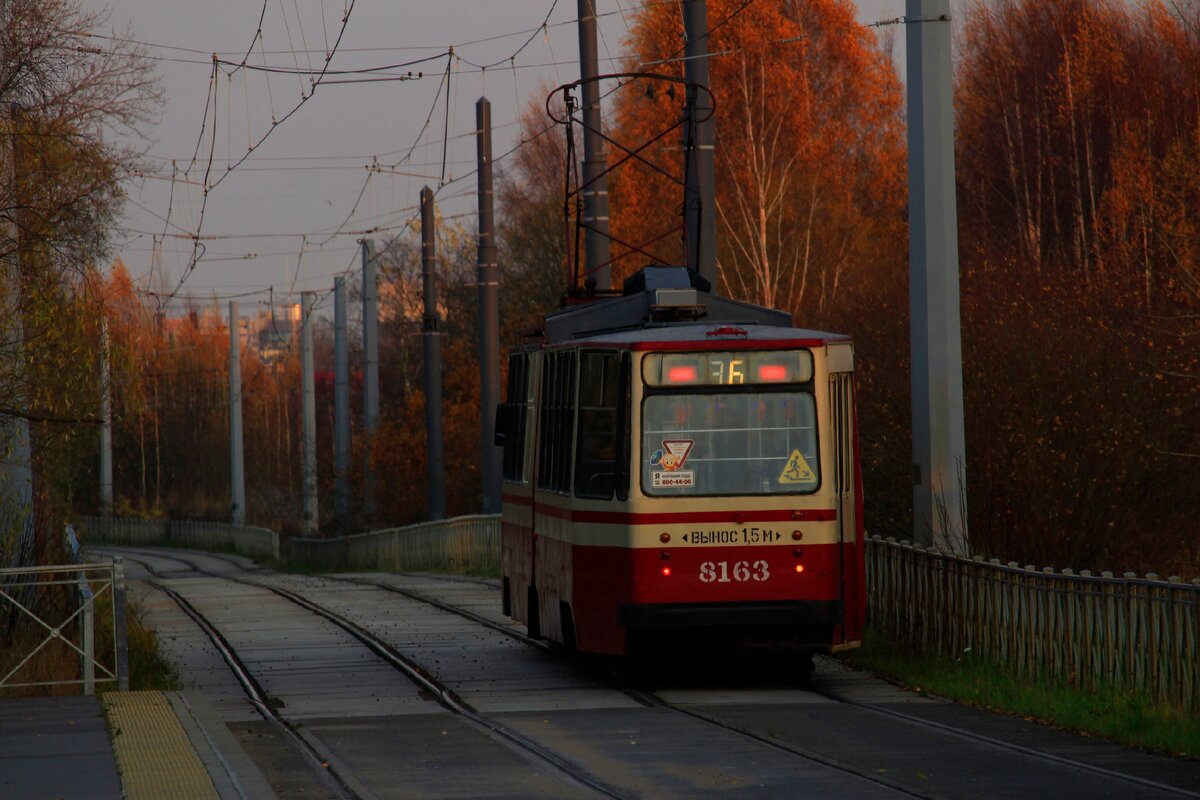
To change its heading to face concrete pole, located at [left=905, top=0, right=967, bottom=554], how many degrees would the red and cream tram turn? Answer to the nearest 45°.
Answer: approximately 45° to its right

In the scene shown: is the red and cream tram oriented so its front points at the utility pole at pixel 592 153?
yes

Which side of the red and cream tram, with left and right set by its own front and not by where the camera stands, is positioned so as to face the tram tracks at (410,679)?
left

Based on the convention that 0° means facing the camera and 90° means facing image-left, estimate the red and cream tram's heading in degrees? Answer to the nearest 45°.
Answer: approximately 180°

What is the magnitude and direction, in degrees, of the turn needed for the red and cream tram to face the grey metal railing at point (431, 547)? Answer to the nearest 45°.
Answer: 0° — it already faces it

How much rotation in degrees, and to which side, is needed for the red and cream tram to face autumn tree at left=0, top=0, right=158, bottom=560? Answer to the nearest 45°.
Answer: approximately 90° to its left

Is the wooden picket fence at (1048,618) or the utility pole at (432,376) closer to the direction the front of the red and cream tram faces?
the utility pole

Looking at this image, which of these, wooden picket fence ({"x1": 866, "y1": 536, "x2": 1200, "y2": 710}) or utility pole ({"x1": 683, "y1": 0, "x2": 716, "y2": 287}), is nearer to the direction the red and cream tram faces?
the utility pole
